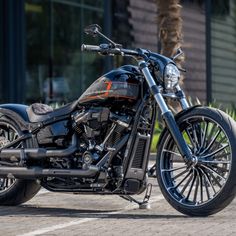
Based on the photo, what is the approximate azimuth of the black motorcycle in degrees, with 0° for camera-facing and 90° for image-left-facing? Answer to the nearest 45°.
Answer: approximately 315°

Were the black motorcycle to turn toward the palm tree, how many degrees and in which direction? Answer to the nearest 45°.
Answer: approximately 135° to its left
